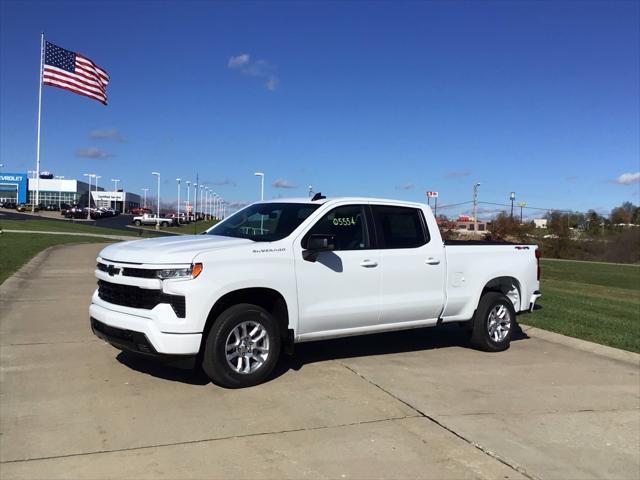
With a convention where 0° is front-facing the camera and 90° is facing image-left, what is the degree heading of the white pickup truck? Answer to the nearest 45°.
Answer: approximately 45°

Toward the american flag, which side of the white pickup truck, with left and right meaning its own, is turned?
right
